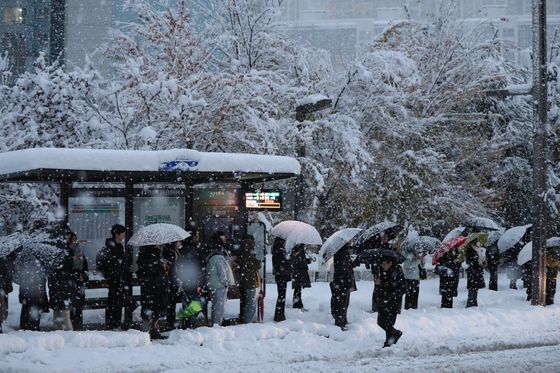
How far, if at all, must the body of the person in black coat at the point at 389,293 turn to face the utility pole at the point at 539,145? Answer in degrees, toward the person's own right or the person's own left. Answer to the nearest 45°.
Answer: approximately 180°

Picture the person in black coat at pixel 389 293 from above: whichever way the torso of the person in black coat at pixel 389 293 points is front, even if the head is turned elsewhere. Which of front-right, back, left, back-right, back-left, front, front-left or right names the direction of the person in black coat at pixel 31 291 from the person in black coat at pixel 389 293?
front-right

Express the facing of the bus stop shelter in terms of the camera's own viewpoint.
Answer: facing the viewer

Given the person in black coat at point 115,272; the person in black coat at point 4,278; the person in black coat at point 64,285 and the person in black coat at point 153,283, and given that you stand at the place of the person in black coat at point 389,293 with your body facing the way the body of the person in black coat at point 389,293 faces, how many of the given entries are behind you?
0

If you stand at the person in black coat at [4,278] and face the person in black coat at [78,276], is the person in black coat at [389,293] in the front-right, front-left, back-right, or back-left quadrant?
front-right

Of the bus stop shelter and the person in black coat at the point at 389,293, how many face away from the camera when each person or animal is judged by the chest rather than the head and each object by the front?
0

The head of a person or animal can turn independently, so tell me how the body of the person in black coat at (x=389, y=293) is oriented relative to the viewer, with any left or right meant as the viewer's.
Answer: facing the viewer and to the left of the viewer

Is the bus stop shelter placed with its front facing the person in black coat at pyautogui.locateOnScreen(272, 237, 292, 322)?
no

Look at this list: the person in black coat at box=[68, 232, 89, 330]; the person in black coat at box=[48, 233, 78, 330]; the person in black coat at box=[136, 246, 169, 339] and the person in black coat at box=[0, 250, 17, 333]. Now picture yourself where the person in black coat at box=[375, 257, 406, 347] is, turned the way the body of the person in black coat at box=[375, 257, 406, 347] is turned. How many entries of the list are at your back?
0

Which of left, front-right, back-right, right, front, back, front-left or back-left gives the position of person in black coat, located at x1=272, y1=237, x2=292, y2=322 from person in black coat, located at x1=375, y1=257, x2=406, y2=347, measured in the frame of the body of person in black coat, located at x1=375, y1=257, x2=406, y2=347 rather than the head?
right

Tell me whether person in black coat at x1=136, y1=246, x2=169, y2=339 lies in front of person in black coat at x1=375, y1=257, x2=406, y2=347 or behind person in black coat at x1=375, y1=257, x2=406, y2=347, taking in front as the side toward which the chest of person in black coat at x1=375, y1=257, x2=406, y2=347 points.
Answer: in front

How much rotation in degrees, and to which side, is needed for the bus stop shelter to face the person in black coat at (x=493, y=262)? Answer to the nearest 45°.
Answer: approximately 135° to its left
